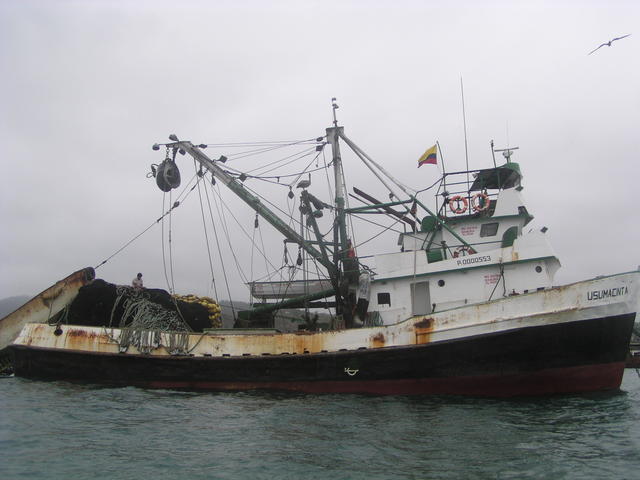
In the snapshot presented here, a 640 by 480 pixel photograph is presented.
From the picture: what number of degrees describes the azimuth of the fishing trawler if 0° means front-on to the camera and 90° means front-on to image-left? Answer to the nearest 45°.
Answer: approximately 270°
